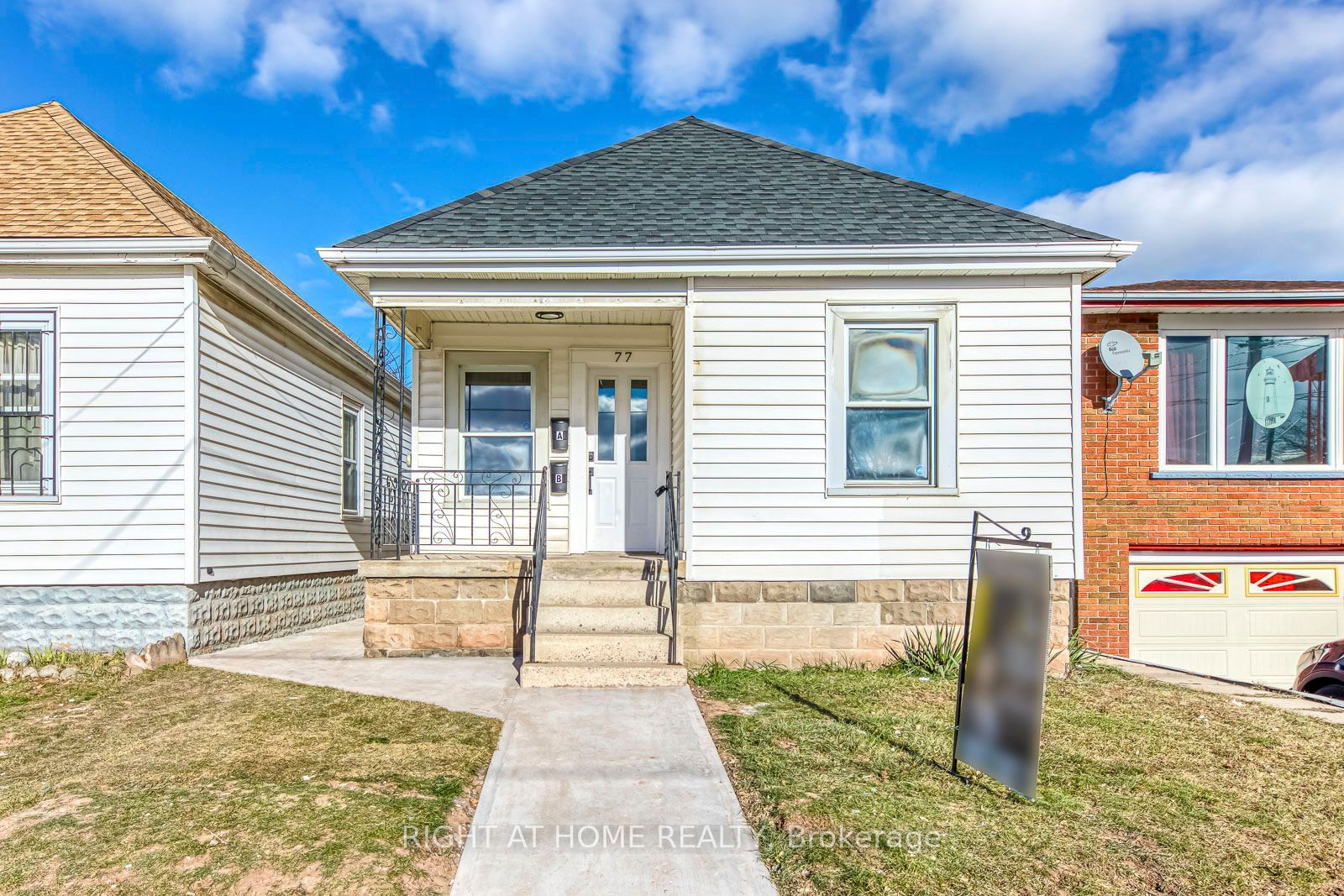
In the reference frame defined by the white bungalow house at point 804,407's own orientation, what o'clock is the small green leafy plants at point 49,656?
The small green leafy plants is roughly at 3 o'clock from the white bungalow house.

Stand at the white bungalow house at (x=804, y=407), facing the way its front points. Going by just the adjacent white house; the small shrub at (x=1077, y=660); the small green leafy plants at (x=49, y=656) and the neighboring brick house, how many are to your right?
2

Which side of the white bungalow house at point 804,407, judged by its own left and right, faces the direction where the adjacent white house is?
right

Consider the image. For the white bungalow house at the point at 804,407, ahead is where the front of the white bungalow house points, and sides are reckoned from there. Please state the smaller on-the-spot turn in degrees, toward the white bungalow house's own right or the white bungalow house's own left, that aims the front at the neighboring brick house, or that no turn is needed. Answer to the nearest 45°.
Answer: approximately 135° to the white bungalow house's own left

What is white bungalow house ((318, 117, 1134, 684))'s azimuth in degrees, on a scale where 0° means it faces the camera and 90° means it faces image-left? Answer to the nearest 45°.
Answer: approximately 0°

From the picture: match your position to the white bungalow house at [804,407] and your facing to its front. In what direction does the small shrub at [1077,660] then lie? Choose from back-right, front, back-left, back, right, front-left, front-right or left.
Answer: left
